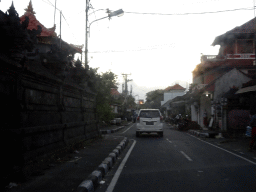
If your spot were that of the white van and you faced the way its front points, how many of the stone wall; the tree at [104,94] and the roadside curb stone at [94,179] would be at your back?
2

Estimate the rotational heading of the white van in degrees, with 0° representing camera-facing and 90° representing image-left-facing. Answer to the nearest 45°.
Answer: approximately 180°

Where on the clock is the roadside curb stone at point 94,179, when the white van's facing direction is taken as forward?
The roadside curb stone is roughly at 6 o'clock from the white van.

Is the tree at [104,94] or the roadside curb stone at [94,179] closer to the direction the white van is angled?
the tree

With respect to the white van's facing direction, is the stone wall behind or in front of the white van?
behind
